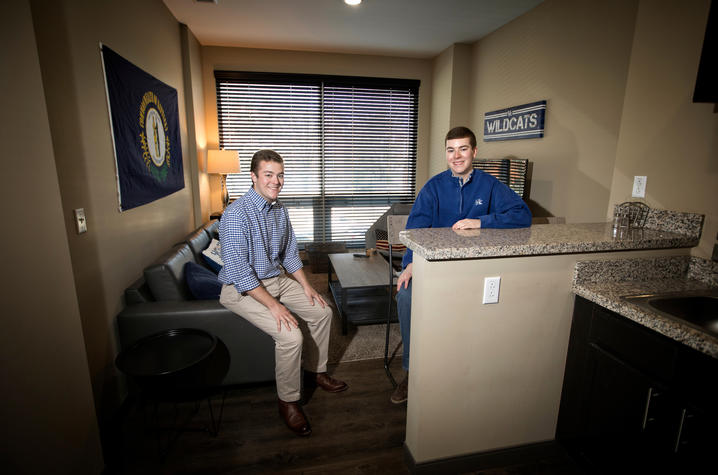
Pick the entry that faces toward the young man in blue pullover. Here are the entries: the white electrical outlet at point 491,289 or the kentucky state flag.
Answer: the kentucky state flag

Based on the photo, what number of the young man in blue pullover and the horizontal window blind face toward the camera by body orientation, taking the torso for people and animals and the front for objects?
2

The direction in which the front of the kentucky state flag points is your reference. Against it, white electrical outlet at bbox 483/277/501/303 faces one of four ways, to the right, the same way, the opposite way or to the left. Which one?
to the right

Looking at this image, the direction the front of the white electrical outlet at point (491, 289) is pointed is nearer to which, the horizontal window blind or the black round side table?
the black round side table

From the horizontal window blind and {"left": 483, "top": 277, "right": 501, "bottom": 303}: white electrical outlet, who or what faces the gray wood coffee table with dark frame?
the horizontal window blind

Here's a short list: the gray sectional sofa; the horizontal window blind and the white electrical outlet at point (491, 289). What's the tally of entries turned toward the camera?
2

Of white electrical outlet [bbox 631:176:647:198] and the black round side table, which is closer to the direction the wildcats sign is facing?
the black round side table

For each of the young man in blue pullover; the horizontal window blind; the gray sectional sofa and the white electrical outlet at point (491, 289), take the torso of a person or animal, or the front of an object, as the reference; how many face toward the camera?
3

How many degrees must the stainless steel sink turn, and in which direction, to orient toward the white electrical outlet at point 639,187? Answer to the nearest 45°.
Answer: approximately 90° to its right

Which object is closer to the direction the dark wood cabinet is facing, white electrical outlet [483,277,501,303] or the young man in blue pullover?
the white electrical outlet

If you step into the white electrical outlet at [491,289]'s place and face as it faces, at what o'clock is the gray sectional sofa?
The gray sectional sofa is roughly at 3 o'clock from the white electrical outlet.

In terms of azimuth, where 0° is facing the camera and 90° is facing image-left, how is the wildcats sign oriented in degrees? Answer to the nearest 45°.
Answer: approximately 45°

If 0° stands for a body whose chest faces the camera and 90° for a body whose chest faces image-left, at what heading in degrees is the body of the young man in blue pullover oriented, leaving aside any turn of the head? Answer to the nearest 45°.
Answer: approximately 0°

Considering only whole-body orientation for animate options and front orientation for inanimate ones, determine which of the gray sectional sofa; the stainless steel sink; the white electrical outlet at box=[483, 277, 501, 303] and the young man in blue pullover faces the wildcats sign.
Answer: the gray sectional sofa

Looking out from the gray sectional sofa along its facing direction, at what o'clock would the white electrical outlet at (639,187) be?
The white electrical outlet is roughly at 1 o'clock from the gray sectional sofa.

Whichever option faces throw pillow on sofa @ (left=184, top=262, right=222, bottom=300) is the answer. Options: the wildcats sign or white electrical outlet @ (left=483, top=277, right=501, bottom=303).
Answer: the wildcats sign
